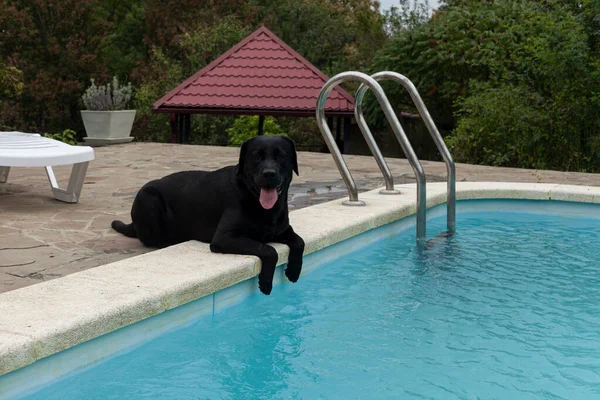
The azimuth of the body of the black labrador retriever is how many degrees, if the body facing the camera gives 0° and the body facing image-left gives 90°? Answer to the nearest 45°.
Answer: approximately 315°

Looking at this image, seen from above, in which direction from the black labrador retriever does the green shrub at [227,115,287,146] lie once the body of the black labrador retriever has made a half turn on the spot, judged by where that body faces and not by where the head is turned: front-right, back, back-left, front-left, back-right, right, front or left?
front-right

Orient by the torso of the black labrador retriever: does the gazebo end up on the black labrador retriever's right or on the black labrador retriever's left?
on the black labrador retriever's left

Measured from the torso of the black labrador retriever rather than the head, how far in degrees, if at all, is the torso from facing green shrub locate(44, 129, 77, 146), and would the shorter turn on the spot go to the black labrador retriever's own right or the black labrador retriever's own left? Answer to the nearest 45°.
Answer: approximately 135° to the black labrador retriever's own left

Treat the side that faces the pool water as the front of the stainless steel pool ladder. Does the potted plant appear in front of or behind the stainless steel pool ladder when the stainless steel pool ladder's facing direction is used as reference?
behind

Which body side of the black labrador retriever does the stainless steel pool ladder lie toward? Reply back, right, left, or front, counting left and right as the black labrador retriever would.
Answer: left

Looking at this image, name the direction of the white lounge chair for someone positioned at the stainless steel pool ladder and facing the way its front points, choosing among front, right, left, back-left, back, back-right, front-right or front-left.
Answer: back-right

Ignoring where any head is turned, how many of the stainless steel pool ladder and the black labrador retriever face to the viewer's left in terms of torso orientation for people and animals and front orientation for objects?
0

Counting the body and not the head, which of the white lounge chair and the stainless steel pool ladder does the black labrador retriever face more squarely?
the stainless steel pool ladder

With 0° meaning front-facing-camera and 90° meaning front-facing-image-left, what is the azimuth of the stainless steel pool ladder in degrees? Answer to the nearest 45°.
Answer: approximately 315°
